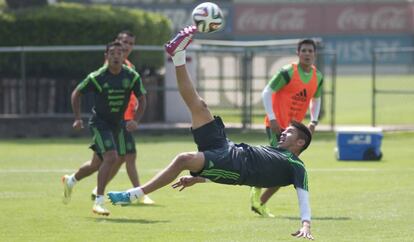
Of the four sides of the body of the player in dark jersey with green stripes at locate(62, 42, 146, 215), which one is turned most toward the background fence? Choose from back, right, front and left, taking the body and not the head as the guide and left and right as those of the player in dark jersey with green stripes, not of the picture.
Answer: back

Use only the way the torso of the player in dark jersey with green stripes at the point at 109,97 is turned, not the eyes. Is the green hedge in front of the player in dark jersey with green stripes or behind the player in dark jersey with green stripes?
behind

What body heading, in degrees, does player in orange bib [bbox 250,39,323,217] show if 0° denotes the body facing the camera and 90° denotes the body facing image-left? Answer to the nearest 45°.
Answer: approximately 315°

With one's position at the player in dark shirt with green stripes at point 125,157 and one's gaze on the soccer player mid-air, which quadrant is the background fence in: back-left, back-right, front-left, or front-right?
back-left

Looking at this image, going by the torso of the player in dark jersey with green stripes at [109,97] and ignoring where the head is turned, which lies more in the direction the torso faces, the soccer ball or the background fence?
the soccer ball

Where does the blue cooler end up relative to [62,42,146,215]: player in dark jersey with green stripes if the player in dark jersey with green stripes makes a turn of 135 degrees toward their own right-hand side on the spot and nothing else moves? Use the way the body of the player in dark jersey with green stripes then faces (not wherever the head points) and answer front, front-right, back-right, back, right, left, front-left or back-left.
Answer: right

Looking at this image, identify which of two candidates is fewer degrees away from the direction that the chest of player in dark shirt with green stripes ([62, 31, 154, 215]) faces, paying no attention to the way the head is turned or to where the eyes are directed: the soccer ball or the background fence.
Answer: the soccer ball

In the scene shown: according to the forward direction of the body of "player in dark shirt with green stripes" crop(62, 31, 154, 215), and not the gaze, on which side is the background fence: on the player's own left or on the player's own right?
on the player's own left
